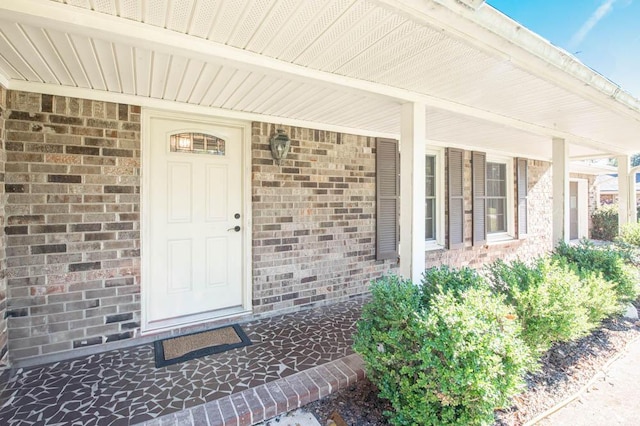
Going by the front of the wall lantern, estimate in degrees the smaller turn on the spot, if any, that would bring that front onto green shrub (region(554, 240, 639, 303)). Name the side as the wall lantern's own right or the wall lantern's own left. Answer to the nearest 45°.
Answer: approximately 45° to the wall lantern's own left

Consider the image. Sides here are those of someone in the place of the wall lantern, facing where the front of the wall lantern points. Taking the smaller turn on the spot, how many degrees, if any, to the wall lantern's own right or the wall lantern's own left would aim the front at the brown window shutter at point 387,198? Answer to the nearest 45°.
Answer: approximately 90° to the wall lantern's own left

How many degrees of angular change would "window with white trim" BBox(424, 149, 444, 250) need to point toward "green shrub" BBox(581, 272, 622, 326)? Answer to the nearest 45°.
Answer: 0° — it already faces it

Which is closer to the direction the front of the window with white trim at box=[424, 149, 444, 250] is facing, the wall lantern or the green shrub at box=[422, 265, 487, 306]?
the green shrub

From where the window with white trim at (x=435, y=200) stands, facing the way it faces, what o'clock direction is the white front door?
The white front door is roughly at 3 o'clock from the window with white trim.

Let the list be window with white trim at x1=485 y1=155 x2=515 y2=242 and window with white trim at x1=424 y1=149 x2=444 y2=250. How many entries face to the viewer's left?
0

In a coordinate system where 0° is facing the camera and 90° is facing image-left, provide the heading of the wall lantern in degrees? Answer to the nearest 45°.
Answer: approximately 315°

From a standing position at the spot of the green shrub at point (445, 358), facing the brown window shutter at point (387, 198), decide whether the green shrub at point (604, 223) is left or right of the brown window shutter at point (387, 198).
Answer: right

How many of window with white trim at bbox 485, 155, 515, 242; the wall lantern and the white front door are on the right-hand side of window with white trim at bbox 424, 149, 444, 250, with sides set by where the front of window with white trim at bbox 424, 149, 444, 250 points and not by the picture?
2
